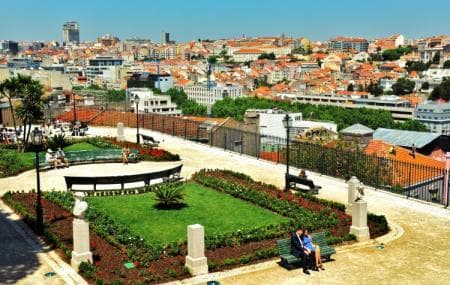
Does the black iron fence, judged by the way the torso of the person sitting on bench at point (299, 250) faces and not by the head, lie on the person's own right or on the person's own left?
on the person's own left

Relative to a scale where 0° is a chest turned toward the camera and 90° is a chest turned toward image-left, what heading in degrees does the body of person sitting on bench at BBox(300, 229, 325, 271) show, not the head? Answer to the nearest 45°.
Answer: approximately 315°

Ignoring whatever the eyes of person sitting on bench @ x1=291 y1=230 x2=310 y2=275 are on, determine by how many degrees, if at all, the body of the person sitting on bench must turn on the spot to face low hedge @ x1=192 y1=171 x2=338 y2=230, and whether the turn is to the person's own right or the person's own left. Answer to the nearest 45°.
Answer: approximately 135° to the person's own left

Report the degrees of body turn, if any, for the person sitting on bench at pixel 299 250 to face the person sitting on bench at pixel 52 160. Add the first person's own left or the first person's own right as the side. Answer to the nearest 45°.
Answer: approximately 180°

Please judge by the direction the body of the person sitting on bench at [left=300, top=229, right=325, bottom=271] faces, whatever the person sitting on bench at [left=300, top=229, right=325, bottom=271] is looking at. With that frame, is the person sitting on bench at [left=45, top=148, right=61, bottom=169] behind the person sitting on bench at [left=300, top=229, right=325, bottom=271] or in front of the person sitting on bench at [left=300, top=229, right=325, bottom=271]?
behind

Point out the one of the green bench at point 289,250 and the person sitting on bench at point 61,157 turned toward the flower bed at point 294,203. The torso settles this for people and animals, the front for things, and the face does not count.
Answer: the person sitting on bench

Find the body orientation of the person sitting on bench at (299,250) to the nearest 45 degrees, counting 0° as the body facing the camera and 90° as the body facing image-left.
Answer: approximately 315°

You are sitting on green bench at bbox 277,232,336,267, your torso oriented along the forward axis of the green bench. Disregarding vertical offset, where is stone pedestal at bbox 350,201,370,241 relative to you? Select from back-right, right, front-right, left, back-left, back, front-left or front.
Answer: left

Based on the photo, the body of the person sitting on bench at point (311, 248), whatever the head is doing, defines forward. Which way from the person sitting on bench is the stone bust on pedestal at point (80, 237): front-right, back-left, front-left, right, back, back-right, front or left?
back-right

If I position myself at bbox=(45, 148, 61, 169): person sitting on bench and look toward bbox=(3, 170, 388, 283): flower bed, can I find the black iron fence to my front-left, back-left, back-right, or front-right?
front-left

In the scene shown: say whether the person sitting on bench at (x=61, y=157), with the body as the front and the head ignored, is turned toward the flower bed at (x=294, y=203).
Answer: yes

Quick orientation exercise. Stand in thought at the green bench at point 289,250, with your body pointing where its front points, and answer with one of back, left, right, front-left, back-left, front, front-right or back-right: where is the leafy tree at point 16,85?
back

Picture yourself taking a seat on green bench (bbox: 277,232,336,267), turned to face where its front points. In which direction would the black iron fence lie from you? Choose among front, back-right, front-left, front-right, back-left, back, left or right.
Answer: back-left
